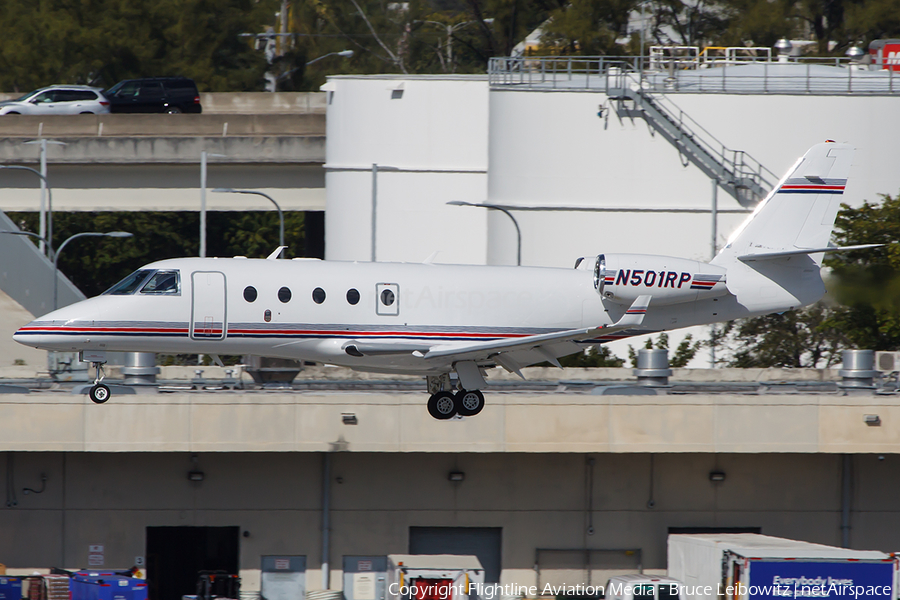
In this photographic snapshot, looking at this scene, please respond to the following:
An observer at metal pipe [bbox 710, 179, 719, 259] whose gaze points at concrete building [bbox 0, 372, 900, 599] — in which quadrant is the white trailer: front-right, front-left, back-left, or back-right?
front-left

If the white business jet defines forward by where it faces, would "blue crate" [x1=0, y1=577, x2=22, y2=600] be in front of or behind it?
in front

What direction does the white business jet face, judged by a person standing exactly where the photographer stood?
facing to the left of the viewer

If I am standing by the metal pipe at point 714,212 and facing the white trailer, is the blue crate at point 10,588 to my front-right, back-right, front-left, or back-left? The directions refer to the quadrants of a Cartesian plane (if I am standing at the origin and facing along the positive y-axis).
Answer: front-right

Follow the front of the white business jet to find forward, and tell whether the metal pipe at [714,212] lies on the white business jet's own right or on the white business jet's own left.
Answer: on the white business jet's own right

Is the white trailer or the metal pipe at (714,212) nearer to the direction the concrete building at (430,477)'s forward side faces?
the white trailer

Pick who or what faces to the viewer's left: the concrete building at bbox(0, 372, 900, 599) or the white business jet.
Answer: the white business jet

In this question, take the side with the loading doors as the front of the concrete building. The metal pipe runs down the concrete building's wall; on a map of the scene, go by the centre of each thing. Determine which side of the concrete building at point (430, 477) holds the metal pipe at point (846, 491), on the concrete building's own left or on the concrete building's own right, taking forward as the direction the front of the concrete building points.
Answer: on the concrete building's own left

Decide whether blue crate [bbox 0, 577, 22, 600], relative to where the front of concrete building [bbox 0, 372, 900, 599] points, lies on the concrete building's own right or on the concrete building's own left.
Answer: on the concrete building's own right

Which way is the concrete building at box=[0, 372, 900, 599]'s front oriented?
toward the camera

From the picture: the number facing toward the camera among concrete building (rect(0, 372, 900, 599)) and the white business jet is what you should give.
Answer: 1
